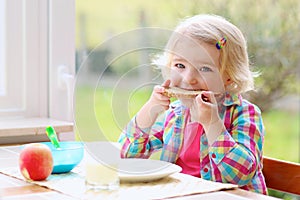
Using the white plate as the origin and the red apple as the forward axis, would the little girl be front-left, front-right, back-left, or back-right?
back-right

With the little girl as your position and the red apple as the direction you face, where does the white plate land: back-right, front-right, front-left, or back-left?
front-left

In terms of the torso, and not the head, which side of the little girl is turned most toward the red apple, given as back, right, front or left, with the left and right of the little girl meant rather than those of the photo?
front

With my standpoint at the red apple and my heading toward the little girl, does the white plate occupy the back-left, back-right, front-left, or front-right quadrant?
front-right

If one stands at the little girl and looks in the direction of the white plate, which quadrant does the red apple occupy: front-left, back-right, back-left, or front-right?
front-right

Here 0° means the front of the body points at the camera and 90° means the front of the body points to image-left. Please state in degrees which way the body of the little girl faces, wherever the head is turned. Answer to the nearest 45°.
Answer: approximately 45°
